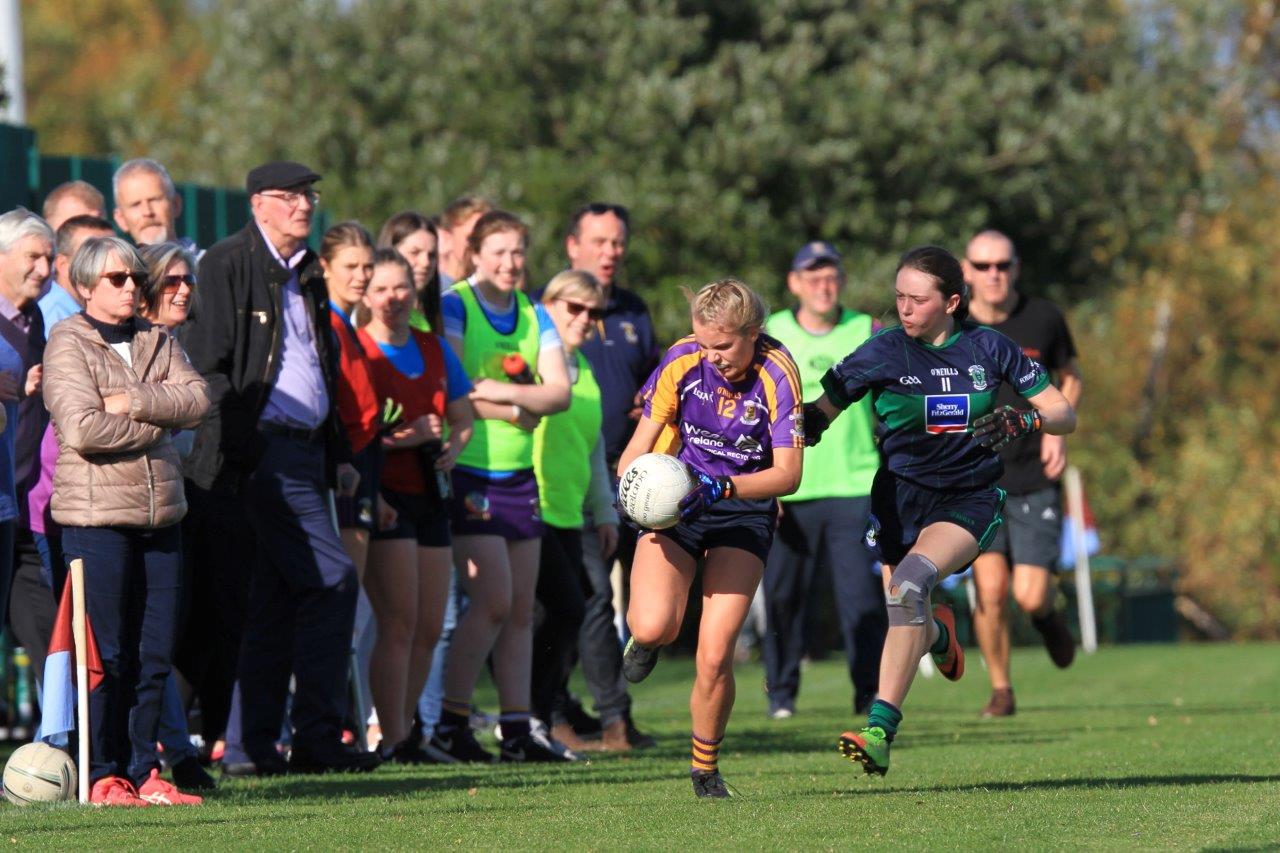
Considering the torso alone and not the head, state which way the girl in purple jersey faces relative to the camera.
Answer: toward the camera

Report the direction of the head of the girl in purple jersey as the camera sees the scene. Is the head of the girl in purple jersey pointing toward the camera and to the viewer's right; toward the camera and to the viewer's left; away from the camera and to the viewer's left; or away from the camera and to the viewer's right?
toward the camera and to the viewer's left

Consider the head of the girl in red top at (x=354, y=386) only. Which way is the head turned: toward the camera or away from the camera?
toward the camera

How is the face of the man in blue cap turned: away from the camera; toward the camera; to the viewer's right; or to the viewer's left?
toward the camera

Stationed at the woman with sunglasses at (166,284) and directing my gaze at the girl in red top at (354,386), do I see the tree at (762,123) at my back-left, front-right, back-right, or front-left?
front-left

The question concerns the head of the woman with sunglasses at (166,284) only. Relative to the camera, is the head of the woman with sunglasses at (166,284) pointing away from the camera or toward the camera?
toward the camera

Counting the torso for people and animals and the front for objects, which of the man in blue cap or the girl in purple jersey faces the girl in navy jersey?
the man in blue cap

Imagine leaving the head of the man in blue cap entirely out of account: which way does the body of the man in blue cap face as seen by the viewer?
toward the camera

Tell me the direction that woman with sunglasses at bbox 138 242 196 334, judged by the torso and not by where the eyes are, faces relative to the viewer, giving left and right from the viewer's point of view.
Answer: facing the viewer and to the right of the viewer

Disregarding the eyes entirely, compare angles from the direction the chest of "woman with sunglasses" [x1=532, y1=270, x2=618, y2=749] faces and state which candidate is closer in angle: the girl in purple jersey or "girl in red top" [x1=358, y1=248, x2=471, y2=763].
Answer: the girl in purple jersey

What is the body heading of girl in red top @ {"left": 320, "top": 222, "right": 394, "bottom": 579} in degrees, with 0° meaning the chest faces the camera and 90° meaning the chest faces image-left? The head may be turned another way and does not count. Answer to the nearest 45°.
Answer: approximately 315°

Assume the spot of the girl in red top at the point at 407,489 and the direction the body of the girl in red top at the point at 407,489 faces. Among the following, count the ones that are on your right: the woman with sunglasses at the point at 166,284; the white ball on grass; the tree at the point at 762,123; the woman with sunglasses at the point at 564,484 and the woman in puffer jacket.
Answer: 3

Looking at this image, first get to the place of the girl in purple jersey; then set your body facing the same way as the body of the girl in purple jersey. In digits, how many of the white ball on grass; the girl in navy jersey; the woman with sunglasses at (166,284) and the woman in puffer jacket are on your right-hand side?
3

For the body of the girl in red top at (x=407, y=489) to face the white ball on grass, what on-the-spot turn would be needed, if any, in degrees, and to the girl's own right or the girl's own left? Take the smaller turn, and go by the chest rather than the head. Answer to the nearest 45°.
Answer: approximately 90° to the girl's own right

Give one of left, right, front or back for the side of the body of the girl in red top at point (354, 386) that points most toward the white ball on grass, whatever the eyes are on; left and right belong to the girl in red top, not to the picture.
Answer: right

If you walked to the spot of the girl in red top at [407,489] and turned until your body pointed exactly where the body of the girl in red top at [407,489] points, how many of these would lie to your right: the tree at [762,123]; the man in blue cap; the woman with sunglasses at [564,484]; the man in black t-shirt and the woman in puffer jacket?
1

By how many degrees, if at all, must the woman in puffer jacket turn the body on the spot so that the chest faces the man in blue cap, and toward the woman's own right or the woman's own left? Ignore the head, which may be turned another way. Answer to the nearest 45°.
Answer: approximately 90° to the woman's own left

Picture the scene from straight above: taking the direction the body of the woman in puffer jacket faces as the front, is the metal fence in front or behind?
behind

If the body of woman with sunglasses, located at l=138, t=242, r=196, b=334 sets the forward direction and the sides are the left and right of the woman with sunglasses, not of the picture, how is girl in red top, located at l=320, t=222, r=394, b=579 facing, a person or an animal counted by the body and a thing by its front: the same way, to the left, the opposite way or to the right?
the same way
